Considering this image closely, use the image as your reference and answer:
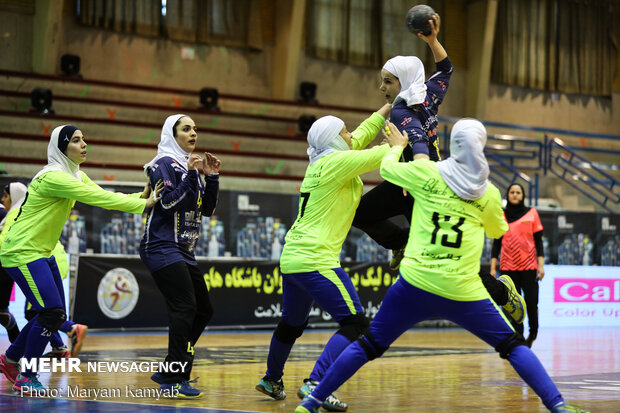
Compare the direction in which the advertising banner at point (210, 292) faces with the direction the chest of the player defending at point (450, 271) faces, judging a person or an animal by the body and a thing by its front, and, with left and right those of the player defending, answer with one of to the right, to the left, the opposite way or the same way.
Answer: the opposite way

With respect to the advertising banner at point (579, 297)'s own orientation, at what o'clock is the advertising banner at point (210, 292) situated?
the advertising banner at point (210, 292) is roughly at 2 o'clock from the advertising banner at point (579, 297).

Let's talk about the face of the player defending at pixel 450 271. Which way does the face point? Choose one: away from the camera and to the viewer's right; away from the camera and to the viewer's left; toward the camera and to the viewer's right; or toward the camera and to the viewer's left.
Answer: away from the camera and to the viewer's left

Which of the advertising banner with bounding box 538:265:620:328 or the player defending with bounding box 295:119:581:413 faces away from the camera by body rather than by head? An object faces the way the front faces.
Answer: the player defending

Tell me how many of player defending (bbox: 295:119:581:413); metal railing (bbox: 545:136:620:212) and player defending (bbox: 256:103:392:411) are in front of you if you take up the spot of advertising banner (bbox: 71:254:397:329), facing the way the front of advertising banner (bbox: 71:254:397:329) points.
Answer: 2

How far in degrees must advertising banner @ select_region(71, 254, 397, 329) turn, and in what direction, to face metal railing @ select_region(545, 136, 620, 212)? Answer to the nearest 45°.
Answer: approximately 135° to its left

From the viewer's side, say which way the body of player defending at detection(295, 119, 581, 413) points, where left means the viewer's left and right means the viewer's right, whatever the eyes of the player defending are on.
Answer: facing away from the viewer

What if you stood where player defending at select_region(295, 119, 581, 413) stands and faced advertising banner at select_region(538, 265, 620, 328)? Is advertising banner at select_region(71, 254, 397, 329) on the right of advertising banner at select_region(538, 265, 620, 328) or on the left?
left

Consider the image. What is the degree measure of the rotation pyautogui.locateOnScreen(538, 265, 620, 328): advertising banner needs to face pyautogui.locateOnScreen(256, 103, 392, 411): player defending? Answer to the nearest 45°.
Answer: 0° — it already faces them

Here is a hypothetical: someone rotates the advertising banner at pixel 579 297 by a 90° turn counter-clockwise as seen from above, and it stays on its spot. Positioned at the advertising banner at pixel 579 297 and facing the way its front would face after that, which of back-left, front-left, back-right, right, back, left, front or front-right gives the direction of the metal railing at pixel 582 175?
left

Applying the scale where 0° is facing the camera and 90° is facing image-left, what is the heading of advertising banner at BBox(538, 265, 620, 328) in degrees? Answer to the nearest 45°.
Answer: approximately 0°

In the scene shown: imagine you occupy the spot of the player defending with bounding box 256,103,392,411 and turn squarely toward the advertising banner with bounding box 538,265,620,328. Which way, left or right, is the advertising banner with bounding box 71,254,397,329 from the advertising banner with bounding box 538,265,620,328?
left
